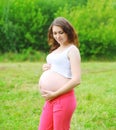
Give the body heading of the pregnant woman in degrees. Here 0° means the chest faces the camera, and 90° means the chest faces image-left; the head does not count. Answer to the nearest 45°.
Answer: approximately 45°

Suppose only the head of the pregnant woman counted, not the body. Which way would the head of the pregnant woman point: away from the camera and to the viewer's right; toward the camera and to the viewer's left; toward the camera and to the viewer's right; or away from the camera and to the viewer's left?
toward the camera and to the viewer's left
